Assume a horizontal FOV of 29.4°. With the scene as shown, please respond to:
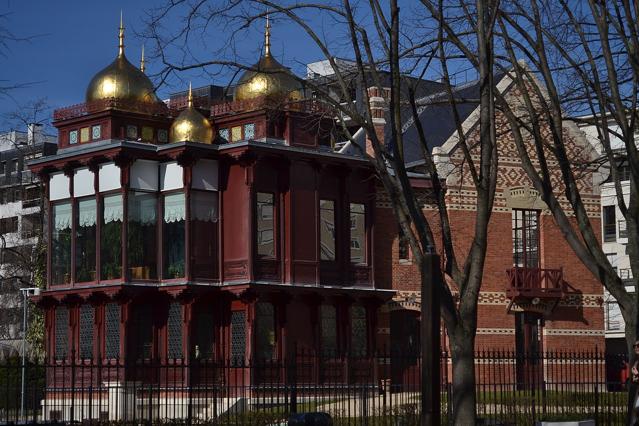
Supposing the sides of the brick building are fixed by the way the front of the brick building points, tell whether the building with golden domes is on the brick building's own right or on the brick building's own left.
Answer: on the brick building's own right

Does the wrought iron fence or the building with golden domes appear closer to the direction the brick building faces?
the wrought iron fence
